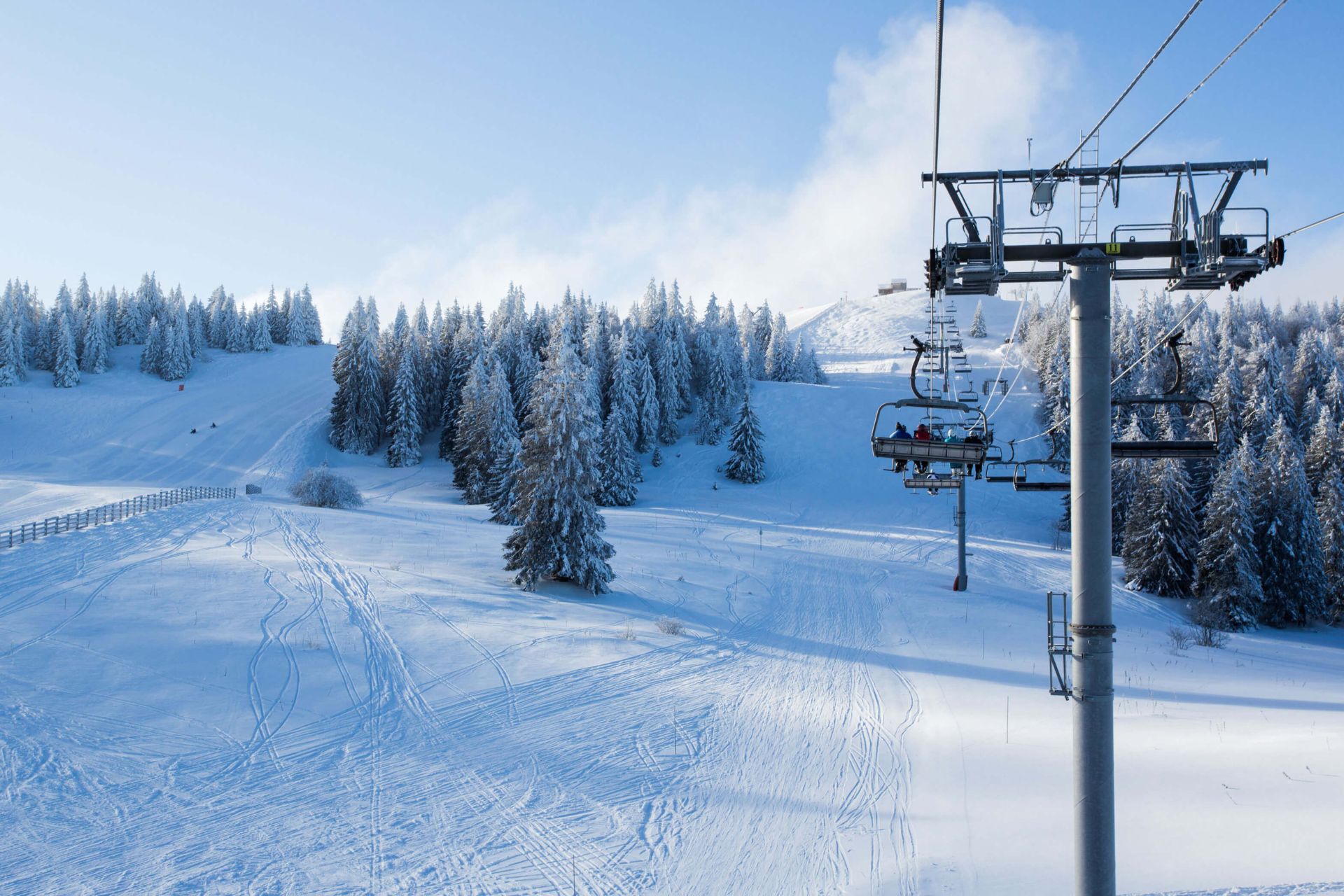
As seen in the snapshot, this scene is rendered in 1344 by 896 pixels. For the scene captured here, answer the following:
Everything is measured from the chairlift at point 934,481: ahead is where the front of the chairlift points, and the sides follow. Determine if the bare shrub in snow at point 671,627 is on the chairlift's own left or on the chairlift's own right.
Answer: on the chairlift's own left

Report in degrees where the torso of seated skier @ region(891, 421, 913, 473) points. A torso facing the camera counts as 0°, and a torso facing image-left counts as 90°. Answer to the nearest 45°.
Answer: approximately 180°

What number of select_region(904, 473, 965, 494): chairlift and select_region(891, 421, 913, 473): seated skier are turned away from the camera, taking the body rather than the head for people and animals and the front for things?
2

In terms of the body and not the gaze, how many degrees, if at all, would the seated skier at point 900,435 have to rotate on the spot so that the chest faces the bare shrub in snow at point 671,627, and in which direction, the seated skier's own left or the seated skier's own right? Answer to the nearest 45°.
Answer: approximately 45° to the seated skier's own left

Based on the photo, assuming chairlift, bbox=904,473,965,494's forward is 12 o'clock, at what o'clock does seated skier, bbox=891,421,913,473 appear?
The seated skier is roughly at 6 o'clock from the chairlift.

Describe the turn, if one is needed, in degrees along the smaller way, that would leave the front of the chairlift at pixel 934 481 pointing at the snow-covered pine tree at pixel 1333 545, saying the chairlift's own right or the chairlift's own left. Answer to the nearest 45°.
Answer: approximately 45° to the chairlift's own right

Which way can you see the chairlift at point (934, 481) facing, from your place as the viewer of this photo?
facing away from the viewer
